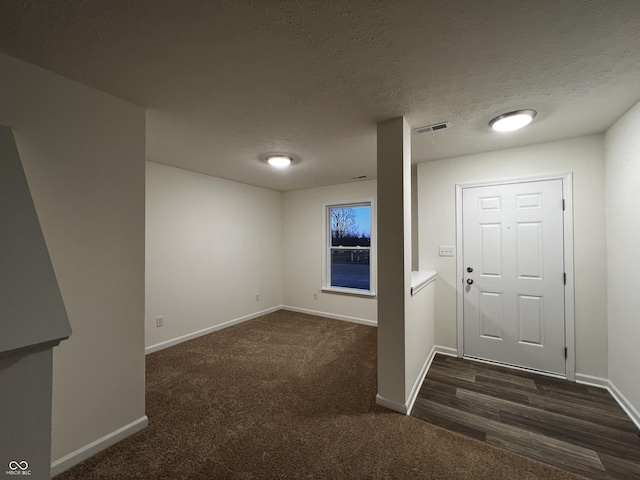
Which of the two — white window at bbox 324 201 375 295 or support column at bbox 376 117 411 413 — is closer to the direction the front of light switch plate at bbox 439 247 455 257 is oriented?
the support column

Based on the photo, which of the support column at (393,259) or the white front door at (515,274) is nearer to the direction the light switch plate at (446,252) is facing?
the support column

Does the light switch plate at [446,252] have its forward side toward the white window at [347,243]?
no

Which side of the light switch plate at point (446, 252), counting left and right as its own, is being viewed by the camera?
front

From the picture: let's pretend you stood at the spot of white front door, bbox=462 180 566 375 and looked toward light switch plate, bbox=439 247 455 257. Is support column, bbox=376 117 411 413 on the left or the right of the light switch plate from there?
left

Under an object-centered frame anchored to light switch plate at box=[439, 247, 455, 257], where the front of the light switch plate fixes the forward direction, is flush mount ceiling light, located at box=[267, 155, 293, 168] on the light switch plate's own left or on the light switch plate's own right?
on the light switch plate's own right

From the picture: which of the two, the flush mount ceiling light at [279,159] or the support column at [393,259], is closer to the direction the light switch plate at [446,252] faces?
the support column

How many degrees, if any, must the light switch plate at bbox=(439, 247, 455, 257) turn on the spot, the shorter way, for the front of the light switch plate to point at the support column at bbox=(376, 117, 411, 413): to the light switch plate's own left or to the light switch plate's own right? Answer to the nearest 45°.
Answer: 0° — it already faces it

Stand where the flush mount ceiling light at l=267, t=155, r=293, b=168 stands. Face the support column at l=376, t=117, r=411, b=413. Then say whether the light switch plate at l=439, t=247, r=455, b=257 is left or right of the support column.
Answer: left

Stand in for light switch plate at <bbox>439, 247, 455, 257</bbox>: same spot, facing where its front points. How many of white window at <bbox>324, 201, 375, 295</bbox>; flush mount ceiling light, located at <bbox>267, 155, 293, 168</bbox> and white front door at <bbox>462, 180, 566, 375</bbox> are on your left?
1

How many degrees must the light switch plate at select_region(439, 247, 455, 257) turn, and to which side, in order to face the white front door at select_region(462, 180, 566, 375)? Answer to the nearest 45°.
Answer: approximately 90° to its left
